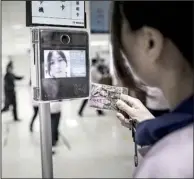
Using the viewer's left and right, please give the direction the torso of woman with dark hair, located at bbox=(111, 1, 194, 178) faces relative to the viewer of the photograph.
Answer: facing away from the viewer and to the left of the viewer

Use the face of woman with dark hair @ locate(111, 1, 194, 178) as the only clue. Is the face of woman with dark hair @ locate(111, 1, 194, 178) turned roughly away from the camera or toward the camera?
away from the camera

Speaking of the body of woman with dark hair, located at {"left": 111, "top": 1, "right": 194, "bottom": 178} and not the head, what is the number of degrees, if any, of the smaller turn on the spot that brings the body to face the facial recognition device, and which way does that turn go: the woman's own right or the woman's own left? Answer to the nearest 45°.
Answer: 0° — they already face it

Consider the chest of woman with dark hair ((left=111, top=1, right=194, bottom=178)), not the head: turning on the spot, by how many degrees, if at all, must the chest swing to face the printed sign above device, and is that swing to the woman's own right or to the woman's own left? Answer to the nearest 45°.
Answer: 0° — they already face it

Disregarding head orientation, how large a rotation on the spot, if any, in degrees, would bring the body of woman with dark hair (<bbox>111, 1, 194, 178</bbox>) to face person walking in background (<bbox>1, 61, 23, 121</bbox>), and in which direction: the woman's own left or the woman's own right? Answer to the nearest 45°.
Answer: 0° — they already face them
